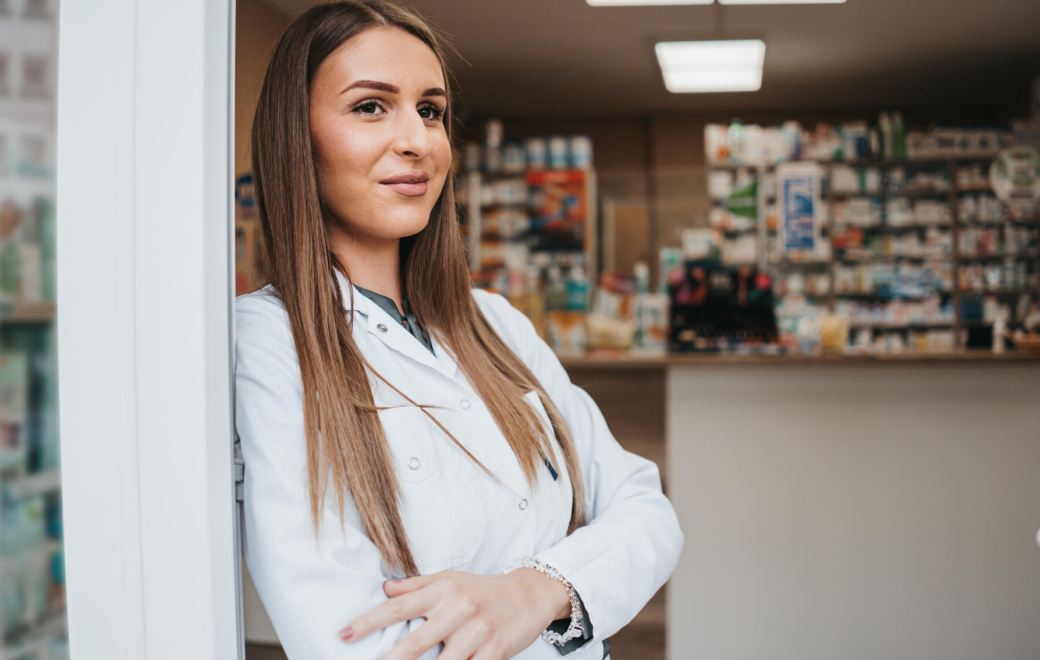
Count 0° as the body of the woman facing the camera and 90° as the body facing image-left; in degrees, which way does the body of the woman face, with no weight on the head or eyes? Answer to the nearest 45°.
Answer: approximately 315°

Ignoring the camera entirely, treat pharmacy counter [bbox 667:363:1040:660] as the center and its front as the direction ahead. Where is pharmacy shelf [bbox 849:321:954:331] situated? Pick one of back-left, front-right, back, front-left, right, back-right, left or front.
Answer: back

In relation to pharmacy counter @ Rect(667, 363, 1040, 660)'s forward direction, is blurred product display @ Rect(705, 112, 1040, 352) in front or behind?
behind
